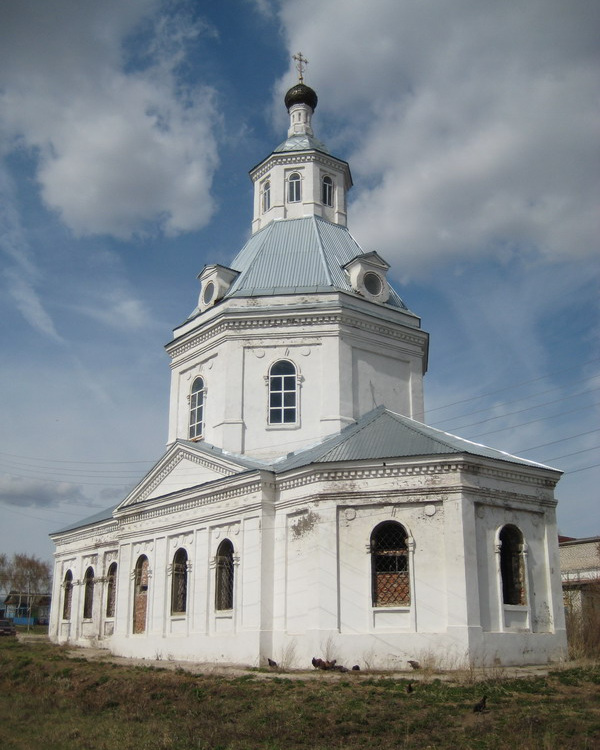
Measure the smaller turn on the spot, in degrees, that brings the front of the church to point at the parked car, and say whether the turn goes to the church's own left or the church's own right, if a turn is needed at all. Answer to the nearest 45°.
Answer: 0° — it already faces it
